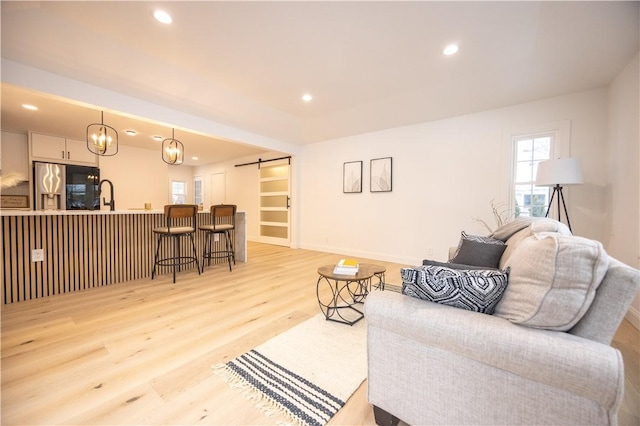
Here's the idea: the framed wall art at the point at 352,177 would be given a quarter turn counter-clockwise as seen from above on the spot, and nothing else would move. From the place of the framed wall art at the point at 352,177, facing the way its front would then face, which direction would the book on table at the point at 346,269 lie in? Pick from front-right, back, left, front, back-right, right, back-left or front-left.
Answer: front-right

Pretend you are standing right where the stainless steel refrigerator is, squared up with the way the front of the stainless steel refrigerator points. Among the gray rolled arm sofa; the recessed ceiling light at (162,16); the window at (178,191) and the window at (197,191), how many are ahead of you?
2

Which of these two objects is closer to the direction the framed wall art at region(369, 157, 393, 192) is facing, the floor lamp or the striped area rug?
the striped area rug

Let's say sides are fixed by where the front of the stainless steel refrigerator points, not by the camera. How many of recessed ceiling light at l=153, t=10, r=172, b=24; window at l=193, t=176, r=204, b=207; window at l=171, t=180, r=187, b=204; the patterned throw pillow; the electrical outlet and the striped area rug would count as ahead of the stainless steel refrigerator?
4

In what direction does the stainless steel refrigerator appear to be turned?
toward the camera

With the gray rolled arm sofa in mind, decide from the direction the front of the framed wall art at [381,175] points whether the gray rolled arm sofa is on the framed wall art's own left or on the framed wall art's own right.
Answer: on the framed wall art's own left

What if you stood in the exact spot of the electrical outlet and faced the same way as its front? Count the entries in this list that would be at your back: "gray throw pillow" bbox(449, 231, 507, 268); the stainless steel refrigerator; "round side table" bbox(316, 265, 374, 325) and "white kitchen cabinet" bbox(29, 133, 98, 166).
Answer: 2

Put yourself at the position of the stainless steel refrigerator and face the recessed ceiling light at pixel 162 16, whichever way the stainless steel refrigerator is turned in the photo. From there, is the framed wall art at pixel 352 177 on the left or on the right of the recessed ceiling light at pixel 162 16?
left

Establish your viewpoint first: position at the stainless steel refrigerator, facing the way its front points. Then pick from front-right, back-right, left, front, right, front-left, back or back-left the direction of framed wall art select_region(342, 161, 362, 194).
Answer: front-left

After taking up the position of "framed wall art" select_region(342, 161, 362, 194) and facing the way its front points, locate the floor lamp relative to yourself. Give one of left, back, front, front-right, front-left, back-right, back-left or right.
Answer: left

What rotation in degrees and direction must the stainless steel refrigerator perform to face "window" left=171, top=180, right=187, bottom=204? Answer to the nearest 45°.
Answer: approximately 135° to its left

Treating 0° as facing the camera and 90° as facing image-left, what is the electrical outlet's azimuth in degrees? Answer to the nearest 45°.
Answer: approximately 0°

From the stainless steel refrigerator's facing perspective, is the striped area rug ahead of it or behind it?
ahead

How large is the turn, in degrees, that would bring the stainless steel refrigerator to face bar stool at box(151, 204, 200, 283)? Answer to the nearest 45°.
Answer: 0° — it already faces it

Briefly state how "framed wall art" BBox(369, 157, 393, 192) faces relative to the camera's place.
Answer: facing the viewer and to the left of the viewer

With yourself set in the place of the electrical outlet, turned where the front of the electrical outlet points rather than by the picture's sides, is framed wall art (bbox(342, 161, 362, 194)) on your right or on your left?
on your left
